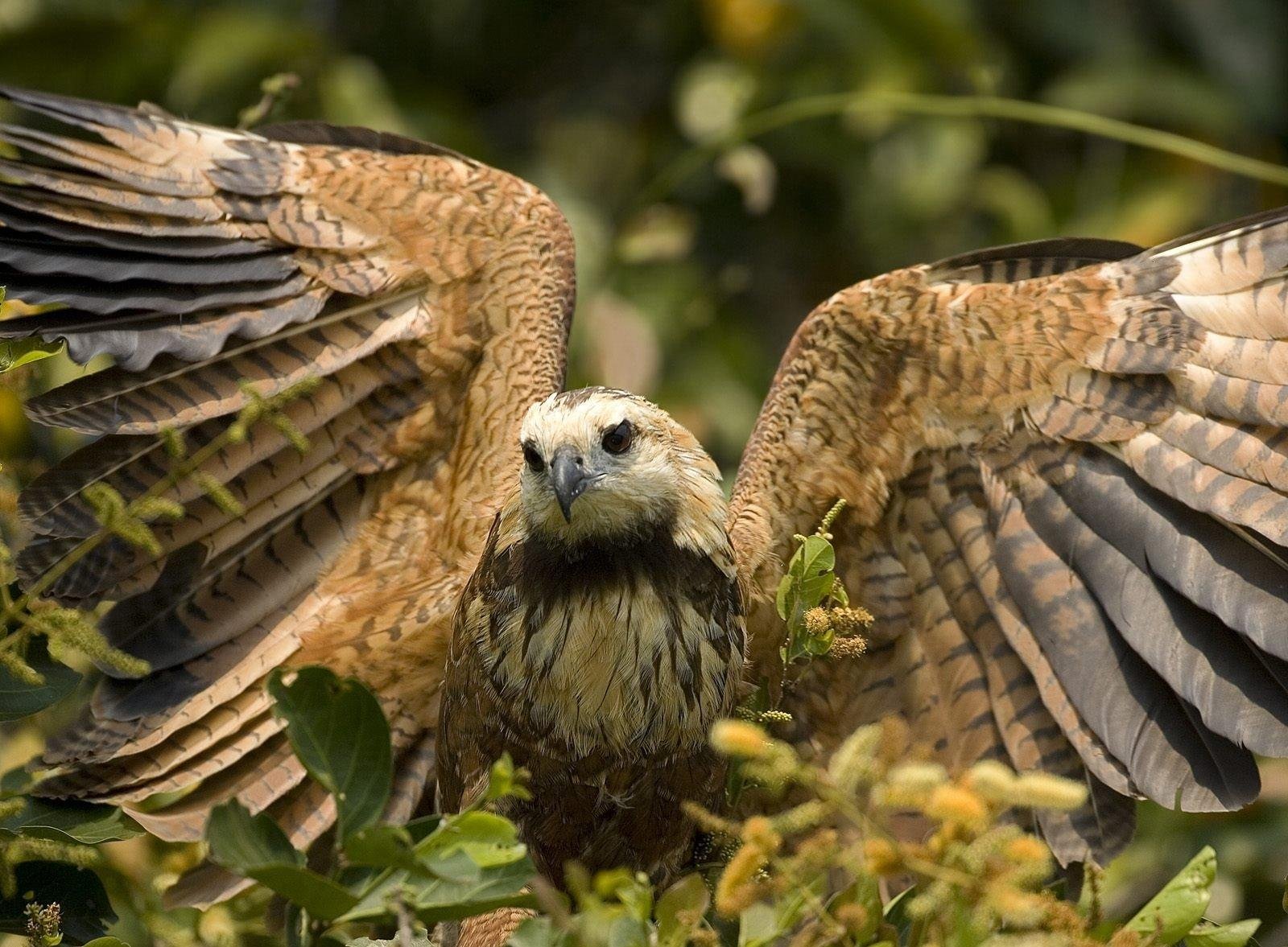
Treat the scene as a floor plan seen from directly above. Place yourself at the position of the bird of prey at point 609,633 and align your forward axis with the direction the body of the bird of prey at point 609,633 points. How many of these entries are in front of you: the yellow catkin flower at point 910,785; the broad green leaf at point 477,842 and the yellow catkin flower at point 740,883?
3

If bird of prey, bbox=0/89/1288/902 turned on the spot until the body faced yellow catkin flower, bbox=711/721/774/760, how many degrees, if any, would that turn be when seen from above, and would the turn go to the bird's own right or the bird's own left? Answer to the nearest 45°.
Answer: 0° — it already faces it

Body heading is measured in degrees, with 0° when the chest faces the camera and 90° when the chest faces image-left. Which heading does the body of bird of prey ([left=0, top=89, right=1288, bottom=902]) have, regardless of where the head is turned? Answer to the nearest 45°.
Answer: approximately 0°

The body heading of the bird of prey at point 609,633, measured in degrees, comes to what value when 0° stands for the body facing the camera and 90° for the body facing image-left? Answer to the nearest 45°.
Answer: approximately 0°

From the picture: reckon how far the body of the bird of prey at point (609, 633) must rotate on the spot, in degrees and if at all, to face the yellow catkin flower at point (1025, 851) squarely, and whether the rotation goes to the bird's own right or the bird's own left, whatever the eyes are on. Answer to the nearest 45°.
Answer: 0° — it already faces it

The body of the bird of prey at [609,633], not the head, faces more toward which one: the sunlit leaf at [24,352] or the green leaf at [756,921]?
the green leaf

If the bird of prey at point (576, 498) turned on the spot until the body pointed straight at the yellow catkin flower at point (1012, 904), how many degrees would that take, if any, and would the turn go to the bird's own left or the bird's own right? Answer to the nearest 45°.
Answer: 0° — it already faces it

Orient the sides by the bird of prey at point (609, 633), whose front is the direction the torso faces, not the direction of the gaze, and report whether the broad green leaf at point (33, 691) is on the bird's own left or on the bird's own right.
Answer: on the bird's own right
